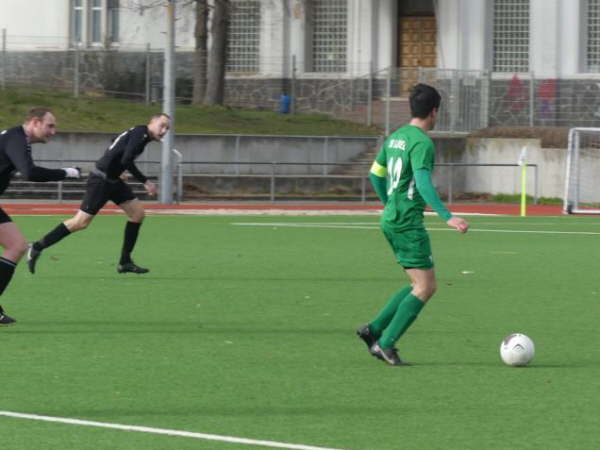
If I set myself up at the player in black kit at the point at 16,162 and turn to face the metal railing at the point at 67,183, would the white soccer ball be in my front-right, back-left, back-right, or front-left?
back-right

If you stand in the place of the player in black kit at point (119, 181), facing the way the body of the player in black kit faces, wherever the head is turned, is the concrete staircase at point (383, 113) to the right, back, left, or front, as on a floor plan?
left

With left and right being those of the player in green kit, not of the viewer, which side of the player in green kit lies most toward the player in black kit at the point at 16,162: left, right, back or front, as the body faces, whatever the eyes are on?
left

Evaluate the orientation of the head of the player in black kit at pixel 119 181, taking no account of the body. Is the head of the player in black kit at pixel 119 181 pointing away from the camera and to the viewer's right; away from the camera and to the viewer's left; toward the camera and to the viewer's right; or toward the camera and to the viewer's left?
toward the camera and to the viewer's right

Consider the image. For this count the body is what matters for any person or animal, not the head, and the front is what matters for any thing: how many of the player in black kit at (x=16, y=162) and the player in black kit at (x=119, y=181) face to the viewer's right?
2

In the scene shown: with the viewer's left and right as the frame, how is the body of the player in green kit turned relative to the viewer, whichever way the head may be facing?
facing away from the viewer and to the right of the viewer

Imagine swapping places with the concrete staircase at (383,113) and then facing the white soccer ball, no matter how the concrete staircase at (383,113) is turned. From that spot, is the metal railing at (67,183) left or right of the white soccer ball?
right

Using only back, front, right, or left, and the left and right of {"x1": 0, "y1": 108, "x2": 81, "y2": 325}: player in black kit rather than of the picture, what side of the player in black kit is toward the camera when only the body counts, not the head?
right

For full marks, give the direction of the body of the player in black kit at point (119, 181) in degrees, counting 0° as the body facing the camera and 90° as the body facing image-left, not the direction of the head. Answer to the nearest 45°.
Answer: approximately 270°

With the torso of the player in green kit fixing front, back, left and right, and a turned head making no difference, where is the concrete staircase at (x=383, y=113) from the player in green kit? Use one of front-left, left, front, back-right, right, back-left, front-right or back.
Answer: front-left

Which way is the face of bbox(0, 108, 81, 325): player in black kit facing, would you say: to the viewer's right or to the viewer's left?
to the viewer's right
